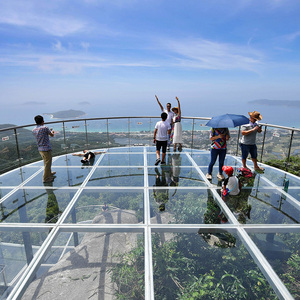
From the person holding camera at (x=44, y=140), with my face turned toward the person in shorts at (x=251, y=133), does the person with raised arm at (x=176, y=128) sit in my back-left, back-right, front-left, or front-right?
front-left

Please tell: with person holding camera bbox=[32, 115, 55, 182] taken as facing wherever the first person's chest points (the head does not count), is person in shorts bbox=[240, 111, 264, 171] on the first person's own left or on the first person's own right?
on the first person's own right

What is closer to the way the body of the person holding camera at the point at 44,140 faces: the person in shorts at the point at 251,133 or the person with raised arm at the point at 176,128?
the person with raised arm

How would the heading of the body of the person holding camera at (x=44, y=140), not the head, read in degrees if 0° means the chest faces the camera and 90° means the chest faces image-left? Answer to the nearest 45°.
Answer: approximately 225°

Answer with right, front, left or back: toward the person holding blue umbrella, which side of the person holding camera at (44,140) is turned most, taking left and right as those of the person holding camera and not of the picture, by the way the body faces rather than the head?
right

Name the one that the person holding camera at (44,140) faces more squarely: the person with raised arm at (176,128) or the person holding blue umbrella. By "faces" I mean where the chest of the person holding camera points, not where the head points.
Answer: the person with raised arm
